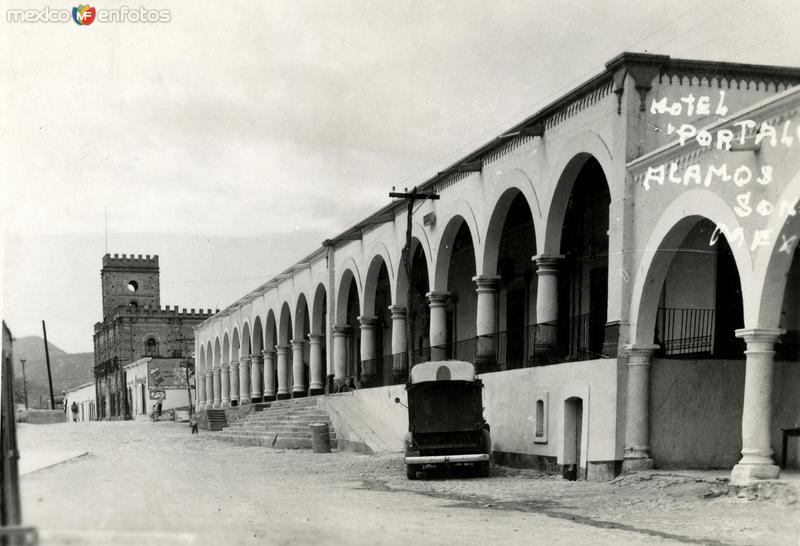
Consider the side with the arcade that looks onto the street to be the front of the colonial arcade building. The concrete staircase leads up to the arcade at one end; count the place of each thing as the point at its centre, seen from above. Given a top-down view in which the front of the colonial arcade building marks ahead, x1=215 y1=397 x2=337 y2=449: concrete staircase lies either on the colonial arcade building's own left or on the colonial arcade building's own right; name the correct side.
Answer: on the colonial arcade building's own right

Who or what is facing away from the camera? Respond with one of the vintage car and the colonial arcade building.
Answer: the vintage car

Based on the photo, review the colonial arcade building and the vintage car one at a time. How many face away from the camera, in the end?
1

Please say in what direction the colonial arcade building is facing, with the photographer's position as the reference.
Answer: facing the viewer and to the left of the viewer

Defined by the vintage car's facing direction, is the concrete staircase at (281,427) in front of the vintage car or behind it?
in front

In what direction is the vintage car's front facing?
away from the camera
